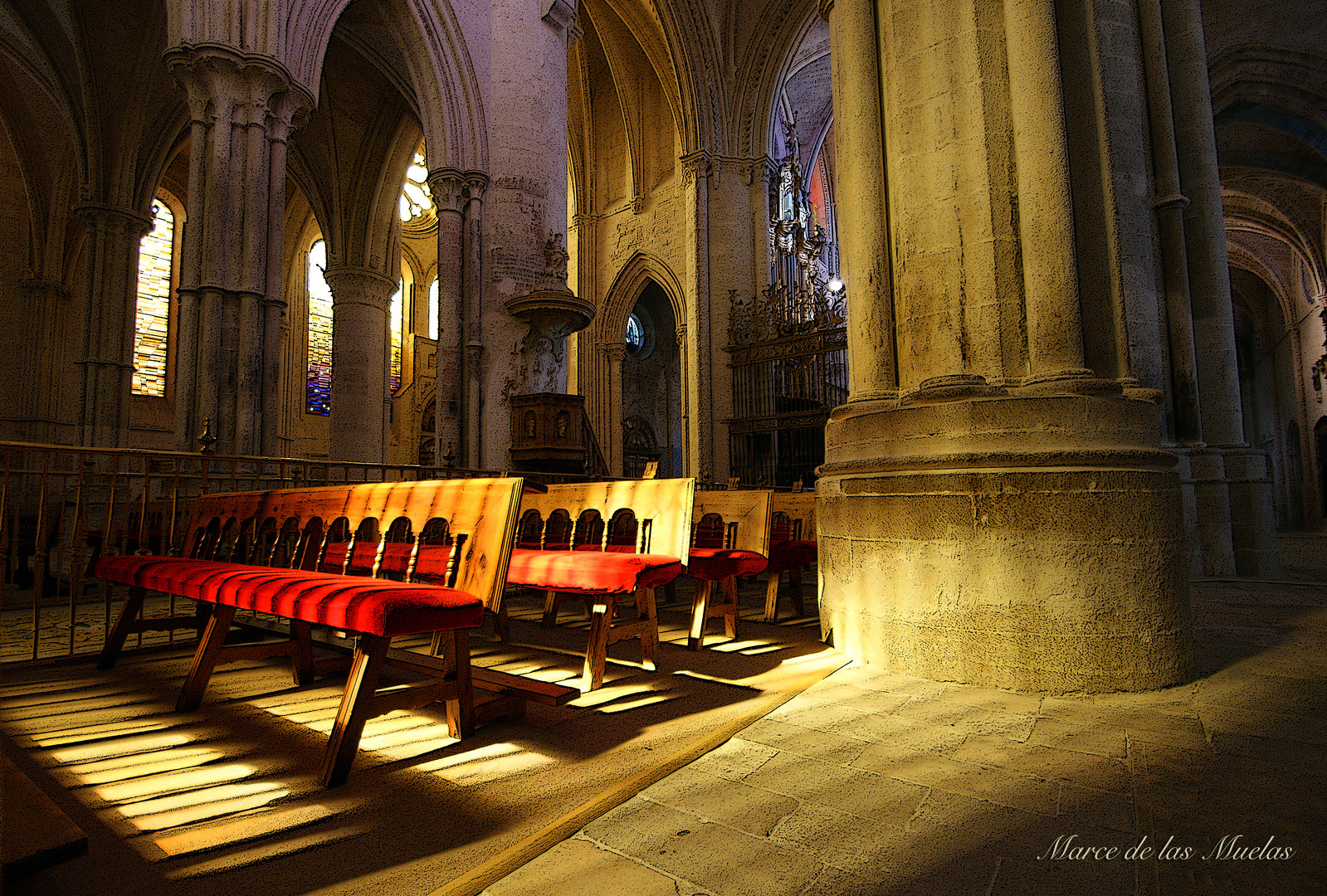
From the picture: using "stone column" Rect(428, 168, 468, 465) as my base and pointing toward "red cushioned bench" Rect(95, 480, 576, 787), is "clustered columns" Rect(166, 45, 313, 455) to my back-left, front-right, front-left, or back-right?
front-right

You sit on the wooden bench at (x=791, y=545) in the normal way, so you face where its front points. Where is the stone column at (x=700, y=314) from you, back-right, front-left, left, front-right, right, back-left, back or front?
back-right

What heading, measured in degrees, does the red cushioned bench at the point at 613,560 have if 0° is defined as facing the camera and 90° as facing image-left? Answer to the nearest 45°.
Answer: approximately 45°

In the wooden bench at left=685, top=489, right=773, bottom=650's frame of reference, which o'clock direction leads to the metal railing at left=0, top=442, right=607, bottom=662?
The metal railing is roughly at 2 o'clock from the wooden bench.

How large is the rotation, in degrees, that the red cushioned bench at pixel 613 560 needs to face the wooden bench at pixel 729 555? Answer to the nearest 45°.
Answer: approximately 180°

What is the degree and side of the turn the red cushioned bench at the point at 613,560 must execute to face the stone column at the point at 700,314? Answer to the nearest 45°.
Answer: approximately 135° to its right

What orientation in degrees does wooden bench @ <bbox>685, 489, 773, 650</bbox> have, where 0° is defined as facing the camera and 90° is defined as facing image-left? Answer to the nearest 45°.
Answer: approximately 45°

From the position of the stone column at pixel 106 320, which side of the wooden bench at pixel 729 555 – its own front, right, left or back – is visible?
right

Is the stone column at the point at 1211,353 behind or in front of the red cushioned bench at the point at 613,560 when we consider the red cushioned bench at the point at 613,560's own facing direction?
behind

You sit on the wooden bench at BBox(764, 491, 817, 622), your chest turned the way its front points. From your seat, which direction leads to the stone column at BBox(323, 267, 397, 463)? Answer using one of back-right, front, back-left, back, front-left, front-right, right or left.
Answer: right

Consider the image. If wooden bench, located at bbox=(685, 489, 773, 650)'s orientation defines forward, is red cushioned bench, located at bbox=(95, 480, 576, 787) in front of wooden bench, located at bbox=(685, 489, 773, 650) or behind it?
in front

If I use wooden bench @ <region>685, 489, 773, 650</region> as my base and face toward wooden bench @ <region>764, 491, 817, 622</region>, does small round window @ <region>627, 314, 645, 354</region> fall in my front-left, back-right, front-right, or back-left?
front-left

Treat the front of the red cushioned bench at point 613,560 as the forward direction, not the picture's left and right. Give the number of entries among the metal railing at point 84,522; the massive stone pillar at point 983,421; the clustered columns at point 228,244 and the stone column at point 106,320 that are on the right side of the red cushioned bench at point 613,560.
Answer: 3

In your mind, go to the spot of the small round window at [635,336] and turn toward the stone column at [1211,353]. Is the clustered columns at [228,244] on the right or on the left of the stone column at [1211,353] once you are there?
right
